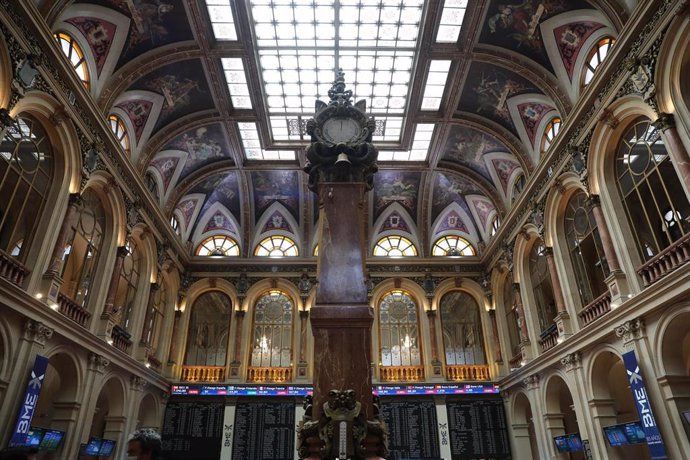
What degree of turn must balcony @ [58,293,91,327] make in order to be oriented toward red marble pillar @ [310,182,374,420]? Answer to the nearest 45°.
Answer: approximately 45° to its right

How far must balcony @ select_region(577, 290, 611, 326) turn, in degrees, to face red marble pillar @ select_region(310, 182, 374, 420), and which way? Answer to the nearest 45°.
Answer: approximately 45° to its left

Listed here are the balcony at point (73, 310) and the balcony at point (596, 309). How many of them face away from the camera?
0

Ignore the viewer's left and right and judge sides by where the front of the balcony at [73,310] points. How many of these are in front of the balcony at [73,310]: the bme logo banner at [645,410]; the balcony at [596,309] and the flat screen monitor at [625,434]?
3

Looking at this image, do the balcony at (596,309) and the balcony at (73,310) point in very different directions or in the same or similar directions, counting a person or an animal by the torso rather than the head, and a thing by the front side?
very different directions

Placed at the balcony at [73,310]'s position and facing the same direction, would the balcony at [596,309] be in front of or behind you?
in front

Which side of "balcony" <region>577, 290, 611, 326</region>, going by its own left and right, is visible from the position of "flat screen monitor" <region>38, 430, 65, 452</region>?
front

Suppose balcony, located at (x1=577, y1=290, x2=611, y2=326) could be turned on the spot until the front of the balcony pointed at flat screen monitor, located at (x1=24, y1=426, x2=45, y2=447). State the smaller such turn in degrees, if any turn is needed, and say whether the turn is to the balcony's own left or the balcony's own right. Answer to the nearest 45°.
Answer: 0° — it already faces it

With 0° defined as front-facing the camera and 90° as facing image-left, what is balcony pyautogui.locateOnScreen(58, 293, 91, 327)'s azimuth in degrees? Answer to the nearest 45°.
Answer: approximately 315°

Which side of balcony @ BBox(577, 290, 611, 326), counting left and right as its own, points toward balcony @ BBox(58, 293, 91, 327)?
front

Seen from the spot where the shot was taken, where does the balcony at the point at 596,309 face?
facing the viewer and to the left of the viewer

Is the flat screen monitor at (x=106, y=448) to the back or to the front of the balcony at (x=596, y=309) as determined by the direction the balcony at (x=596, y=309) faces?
to the front
